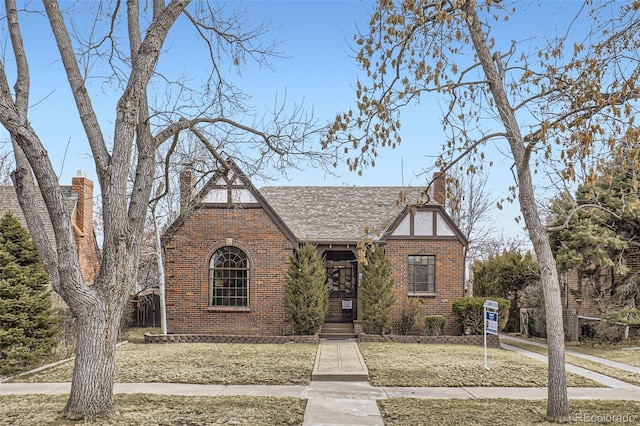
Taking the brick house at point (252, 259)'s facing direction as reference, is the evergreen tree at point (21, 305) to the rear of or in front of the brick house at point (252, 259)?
in front

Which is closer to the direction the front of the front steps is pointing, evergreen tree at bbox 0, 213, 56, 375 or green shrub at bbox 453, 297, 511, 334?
the evergreen tree

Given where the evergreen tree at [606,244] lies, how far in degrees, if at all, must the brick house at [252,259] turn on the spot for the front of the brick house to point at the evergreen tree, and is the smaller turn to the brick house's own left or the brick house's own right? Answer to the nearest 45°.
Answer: approximately 90° to the brick house's own left

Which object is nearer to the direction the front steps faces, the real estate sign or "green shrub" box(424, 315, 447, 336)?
the real estate sign

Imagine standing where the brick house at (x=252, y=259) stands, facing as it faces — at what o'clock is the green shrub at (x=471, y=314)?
The green shrub is roughly at 9 o'clock from the brick house.

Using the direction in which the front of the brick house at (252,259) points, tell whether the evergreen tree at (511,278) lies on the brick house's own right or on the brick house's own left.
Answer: on the brick house's own left

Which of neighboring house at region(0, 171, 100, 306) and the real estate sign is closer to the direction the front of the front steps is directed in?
the real estate sign

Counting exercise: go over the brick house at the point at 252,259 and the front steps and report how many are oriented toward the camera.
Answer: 2

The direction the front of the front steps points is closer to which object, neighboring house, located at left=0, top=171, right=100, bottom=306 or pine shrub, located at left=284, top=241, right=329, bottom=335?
the pine shrub

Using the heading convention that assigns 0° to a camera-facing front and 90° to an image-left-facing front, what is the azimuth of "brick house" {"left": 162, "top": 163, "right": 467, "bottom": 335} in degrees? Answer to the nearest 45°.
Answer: approximately 0°
